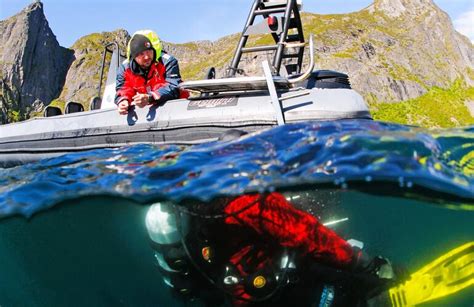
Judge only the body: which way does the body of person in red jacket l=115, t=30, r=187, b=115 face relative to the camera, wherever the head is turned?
toward the camera

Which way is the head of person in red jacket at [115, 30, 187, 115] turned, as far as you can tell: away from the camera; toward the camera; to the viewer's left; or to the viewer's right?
toward the camera

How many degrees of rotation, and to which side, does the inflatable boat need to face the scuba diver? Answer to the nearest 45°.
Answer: approximately 90° to its left

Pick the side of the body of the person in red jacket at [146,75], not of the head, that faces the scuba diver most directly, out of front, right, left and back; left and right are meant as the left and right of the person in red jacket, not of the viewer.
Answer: front

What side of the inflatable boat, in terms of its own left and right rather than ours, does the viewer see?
left
